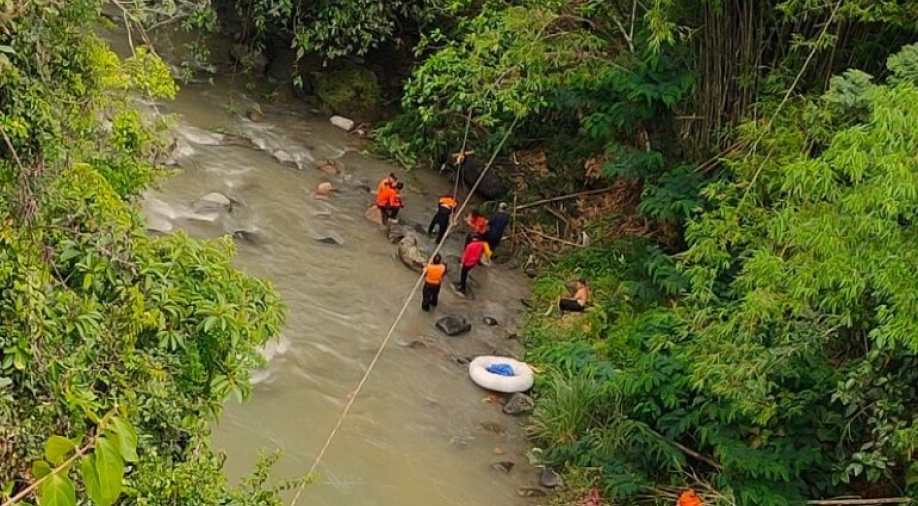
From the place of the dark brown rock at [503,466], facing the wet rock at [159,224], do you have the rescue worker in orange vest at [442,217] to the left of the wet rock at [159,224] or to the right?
right

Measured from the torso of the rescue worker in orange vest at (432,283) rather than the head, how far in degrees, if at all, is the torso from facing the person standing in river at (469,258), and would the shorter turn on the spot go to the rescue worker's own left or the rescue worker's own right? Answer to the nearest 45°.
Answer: approximately 45° to the rescue worker's own right

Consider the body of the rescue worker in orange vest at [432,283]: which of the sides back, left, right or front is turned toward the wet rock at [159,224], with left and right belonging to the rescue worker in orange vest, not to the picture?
left

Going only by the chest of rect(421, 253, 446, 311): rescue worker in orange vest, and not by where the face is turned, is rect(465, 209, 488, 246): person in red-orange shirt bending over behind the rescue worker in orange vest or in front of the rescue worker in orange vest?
in front

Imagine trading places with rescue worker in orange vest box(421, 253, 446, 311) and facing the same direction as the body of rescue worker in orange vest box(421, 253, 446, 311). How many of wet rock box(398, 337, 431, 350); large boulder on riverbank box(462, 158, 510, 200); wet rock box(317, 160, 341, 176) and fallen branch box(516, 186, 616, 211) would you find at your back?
1

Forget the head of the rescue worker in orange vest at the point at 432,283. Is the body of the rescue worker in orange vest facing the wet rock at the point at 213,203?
no

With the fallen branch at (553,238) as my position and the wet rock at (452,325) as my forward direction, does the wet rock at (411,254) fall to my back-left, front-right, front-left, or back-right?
front-right

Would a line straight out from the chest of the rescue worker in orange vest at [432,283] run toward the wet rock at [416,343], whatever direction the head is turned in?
no

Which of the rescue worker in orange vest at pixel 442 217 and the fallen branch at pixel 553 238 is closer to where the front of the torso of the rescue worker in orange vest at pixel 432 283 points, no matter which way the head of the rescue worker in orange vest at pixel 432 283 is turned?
the rescue worker in orange vest

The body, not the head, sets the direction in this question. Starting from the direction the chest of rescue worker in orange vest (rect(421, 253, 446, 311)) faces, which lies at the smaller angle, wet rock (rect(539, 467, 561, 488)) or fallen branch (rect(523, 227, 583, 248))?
the fallen branch

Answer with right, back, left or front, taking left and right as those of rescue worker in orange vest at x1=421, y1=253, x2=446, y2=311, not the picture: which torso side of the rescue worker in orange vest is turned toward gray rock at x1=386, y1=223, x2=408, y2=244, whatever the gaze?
front

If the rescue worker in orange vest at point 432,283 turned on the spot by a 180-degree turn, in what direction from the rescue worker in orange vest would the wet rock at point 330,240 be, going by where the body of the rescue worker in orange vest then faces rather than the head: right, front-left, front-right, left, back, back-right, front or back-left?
back-right

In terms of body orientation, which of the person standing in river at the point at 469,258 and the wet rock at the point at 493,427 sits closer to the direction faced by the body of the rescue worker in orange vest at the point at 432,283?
the person standing in river

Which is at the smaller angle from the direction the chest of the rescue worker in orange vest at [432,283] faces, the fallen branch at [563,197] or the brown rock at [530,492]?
the fallen branch

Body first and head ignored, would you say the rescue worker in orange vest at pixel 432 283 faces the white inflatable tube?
no

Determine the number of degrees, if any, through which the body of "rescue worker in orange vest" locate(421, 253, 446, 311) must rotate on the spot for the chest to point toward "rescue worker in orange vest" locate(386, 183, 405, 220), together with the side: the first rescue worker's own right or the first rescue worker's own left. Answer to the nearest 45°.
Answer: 0° — they already face them

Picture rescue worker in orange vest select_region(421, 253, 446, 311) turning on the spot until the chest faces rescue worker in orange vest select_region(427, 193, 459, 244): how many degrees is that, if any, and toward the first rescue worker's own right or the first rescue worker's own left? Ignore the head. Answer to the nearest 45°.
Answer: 0° — they already face them

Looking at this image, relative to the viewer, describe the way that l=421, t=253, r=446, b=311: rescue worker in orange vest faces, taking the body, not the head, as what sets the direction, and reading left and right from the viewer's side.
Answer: facing away from the viewer
